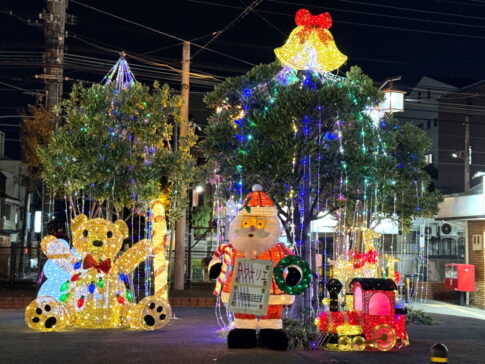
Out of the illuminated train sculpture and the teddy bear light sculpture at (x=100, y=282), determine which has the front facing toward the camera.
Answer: the teddy bear light sculpture

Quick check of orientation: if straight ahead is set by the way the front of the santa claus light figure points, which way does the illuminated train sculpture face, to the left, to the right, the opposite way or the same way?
to the right

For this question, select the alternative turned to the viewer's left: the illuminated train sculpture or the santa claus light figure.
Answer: the illuminated train sculpture

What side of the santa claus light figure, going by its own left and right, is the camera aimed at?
front

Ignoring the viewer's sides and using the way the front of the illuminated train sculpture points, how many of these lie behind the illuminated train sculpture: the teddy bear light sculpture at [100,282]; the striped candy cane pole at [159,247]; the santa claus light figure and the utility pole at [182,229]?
0

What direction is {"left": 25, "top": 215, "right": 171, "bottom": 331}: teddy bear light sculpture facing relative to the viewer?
toward the camera

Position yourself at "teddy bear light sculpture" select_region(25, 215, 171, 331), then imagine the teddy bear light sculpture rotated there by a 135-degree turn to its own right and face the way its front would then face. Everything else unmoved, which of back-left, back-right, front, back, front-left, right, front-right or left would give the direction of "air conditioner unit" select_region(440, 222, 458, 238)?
right

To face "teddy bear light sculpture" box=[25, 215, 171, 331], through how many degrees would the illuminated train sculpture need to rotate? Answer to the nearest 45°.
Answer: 0° — it already faces it

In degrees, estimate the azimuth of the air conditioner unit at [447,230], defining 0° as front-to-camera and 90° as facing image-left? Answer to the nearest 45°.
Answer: approximately 45°

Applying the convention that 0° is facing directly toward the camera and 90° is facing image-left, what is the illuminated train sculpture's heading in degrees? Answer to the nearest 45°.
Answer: approximately 90°

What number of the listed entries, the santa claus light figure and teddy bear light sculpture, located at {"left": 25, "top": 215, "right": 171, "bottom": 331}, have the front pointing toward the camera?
2

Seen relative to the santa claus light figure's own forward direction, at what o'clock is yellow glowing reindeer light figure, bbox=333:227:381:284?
The yellow glowing reindeer light figure is roughly at 7 o'clock from the santa claus light figure.

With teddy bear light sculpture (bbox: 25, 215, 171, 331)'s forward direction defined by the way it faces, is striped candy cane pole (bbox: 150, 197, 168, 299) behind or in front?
behind

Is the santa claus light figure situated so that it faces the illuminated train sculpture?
no

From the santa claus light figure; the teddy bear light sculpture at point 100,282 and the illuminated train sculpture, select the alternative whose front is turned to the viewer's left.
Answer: the illuminated train sculpture

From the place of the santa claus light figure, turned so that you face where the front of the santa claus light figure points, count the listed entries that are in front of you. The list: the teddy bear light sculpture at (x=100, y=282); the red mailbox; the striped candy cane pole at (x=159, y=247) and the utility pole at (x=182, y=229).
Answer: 0

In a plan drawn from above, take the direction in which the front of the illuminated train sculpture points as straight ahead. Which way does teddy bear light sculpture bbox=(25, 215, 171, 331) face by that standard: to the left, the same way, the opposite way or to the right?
to the left

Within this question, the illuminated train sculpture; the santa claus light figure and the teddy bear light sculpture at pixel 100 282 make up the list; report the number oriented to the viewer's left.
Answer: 1

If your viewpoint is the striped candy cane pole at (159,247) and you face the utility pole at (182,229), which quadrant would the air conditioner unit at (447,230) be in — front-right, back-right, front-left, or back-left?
front-right
